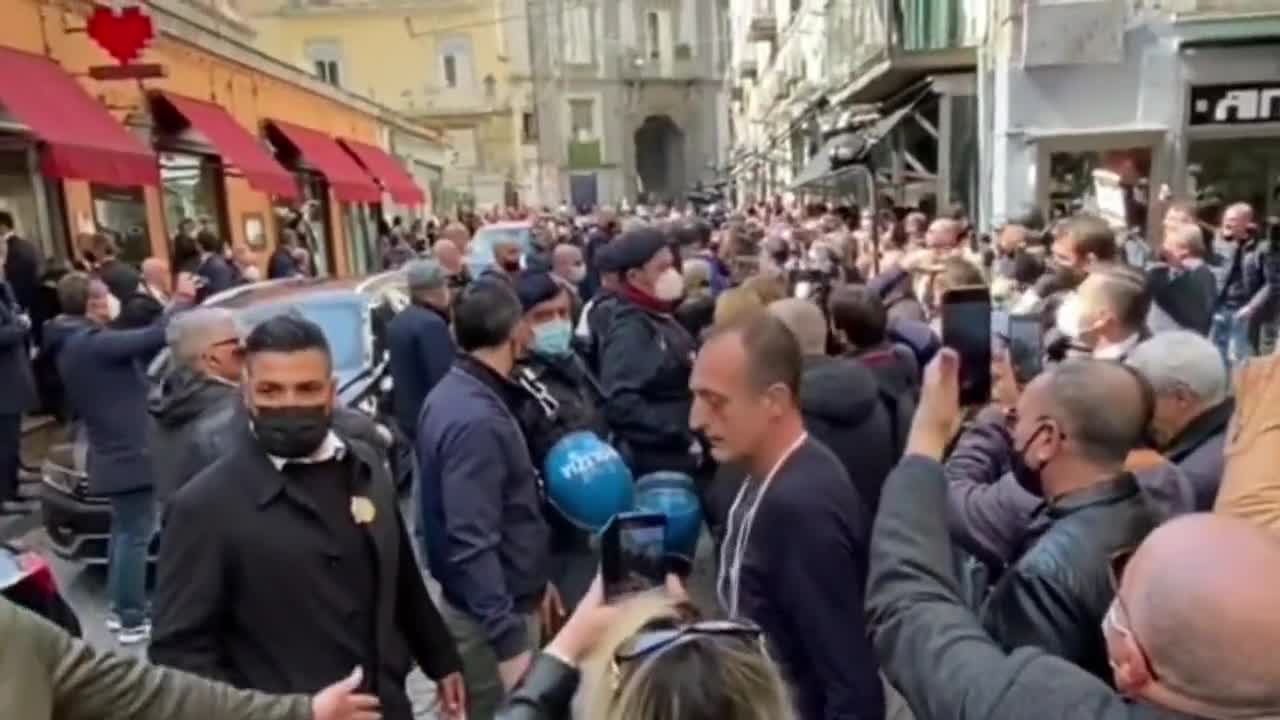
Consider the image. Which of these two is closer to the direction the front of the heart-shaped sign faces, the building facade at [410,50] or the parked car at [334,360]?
the parked car

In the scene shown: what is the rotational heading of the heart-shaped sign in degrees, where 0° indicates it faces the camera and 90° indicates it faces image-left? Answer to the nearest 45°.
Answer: approximately 0°

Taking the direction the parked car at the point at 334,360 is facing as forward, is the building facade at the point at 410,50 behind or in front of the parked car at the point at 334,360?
behind

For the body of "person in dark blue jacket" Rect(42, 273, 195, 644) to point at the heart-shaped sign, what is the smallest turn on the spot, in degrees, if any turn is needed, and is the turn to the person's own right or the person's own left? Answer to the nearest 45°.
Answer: approximately 45° to the person's own left

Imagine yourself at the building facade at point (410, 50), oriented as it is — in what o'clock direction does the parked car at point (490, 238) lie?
The parked car is roughly at 12 o'clock from the building facade.

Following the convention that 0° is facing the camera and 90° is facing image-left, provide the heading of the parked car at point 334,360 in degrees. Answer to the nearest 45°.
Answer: approximately 45°

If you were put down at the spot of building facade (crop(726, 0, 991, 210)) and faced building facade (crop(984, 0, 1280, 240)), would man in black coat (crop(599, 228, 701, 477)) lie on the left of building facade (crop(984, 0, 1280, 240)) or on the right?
right

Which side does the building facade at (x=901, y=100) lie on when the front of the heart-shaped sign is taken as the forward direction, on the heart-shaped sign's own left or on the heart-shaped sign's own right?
on the heart-shaped sign's own left

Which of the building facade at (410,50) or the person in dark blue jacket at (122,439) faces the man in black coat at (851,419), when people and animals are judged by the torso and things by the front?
the building facade

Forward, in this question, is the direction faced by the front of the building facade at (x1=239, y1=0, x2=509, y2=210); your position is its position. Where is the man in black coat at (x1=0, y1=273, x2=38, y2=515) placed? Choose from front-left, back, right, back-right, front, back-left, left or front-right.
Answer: front

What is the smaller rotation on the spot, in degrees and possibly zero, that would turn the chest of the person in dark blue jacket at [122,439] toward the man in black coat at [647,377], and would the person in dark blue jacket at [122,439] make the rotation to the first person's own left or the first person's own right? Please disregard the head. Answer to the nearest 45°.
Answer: approximately 90° to the first person's own right

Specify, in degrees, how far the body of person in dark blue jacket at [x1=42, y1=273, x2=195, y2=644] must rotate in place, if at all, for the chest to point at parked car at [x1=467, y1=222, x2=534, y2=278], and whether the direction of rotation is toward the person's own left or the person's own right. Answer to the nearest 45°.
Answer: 0° — they already face it
